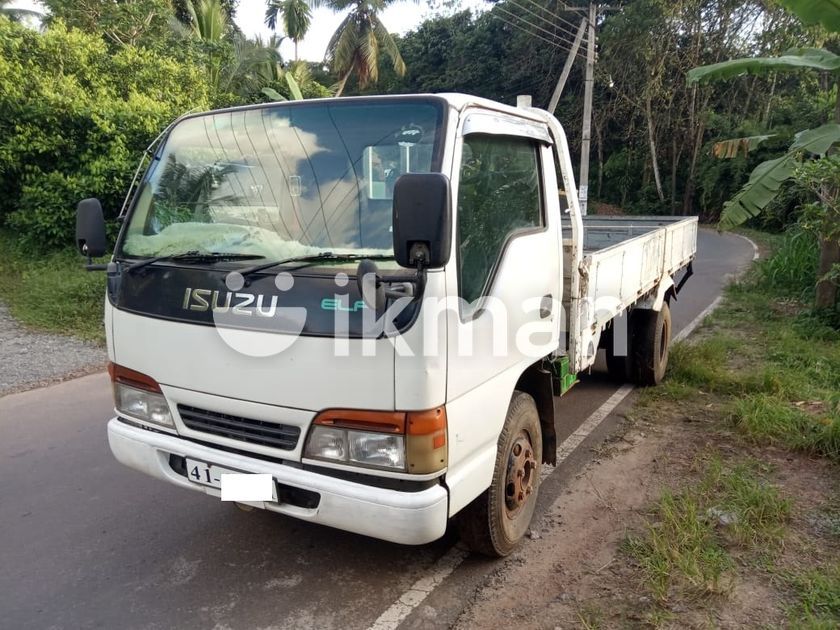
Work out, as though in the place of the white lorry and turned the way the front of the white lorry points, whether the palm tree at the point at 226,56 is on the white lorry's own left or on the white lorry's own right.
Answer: on the white lorry's own right

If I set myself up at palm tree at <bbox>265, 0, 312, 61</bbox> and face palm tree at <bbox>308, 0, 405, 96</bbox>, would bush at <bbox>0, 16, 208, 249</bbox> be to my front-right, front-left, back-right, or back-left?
front-right

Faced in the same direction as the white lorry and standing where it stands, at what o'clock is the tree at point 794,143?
The tree is roughly at 6 o'clock from the white lorry.

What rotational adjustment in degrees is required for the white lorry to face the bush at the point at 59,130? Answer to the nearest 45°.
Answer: approximately 90° to its right

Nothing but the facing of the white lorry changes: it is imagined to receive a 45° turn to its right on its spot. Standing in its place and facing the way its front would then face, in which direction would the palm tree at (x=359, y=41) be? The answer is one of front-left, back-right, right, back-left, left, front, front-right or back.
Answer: right

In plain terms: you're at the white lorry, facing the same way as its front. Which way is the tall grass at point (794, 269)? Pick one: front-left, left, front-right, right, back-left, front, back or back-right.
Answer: back

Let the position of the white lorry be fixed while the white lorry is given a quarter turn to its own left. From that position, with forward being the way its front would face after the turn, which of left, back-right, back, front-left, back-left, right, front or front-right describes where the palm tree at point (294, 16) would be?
back-left
